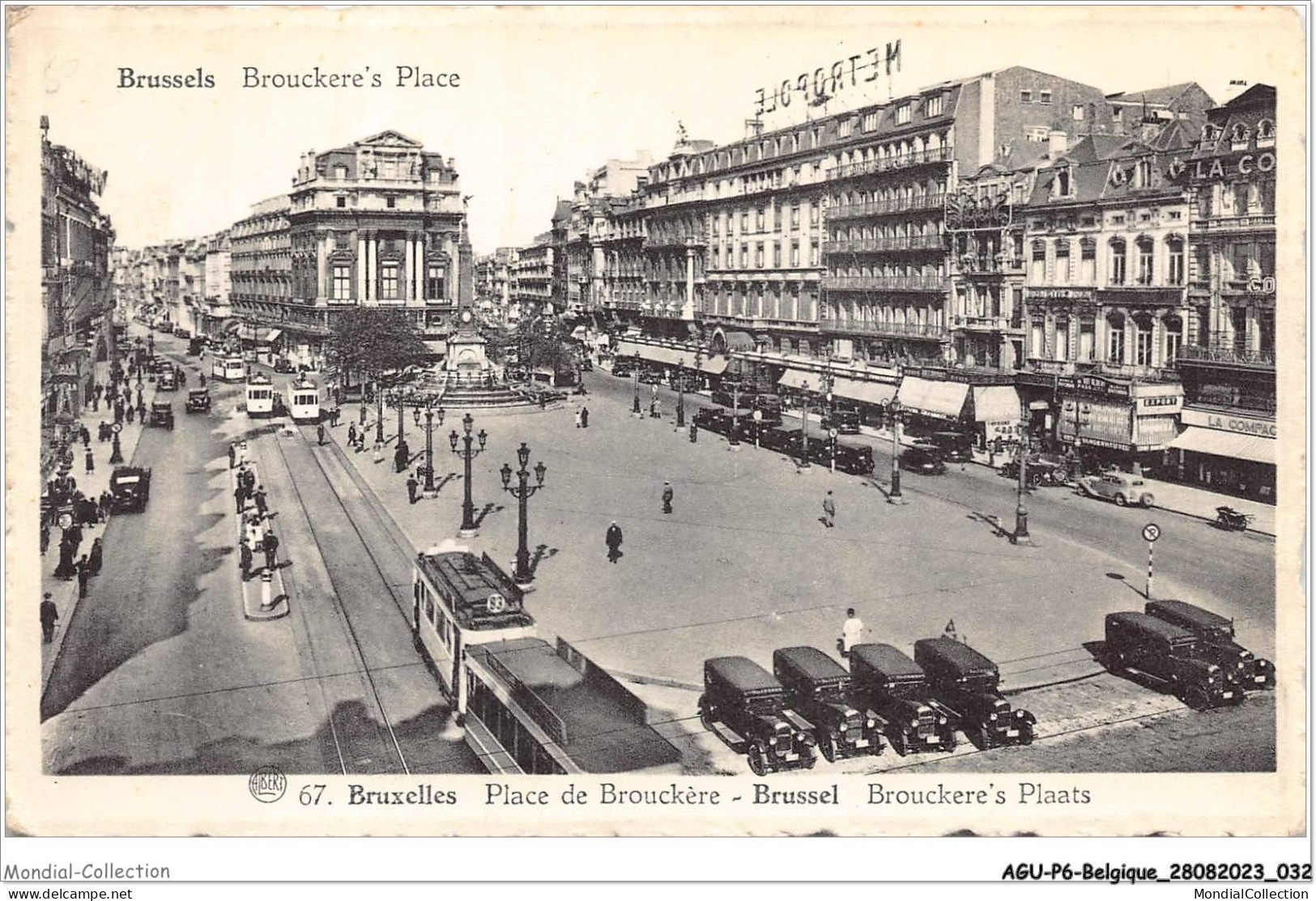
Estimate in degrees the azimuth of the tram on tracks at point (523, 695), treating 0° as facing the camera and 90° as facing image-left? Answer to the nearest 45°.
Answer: approximately 135°

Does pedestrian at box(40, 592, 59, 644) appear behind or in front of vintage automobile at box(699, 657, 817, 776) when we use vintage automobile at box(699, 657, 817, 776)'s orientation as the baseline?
behind

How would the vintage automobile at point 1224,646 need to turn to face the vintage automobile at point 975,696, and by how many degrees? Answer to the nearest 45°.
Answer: approximately 90° to its right

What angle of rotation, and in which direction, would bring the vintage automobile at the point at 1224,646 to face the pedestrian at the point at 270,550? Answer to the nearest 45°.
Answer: approximately 135° to its right

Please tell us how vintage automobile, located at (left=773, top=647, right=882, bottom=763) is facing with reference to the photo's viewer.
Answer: facing the viewer and to the right of the viewer

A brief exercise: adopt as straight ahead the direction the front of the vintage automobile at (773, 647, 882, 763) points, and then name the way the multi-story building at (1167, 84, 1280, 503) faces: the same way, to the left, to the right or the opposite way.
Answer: to the right

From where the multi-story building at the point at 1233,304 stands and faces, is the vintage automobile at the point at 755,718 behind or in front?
in front

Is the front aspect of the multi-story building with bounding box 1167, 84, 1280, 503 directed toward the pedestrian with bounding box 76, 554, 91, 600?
yes

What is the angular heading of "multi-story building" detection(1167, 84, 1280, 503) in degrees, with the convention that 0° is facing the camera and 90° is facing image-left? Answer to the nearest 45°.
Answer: approximately 45°
